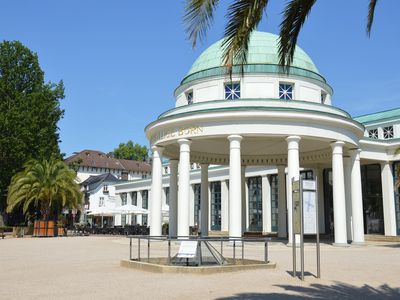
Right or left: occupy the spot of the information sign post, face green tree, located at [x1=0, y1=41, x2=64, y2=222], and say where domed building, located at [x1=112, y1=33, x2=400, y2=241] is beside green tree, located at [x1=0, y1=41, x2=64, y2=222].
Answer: right

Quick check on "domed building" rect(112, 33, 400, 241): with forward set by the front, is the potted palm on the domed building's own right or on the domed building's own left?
on the domed building's own right

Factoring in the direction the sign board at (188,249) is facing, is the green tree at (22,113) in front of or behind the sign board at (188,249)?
behind

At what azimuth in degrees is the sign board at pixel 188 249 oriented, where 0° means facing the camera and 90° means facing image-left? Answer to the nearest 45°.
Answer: approximately 0°

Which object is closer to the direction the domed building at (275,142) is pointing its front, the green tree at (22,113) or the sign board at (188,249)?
the sign board

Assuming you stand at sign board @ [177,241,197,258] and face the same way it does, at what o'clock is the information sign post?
The information sign post is roughly at 10 o'clock from the sign board.

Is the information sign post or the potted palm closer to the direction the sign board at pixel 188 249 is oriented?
the information sign post

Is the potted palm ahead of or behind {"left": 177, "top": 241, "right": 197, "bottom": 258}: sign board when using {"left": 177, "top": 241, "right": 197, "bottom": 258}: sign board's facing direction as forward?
behind

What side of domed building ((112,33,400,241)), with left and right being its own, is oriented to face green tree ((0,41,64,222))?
right
